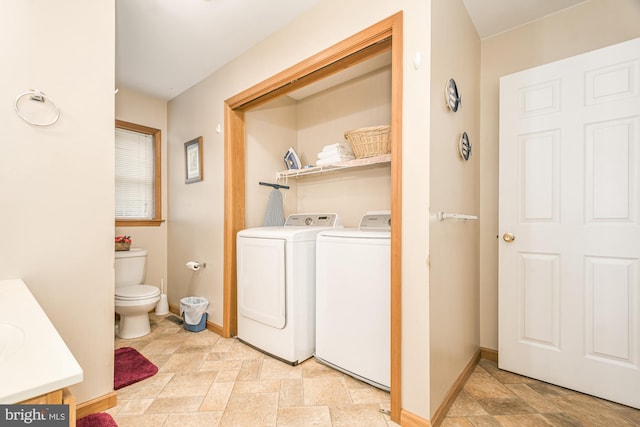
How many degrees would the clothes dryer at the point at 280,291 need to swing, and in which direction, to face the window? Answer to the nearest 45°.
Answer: approximately 90° to its right

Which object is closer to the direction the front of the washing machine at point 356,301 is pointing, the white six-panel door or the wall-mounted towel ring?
the wall-mounted towel ring

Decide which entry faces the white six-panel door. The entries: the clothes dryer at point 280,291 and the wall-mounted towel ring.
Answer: the wall-mounted towel ring

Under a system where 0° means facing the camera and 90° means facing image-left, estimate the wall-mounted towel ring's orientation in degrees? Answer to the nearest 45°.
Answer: approximately 315°

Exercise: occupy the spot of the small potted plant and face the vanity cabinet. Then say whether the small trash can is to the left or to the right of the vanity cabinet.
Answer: left

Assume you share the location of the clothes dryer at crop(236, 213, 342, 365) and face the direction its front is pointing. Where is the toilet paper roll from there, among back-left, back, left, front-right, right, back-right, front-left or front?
right

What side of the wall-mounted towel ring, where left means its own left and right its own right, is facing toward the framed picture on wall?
left

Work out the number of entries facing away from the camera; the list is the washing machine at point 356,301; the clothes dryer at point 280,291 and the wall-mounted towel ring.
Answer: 0

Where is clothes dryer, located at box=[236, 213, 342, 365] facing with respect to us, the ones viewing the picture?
facing the viewer and to the left of the viewer

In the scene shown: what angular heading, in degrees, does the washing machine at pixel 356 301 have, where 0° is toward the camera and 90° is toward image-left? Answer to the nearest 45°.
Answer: approximately 45°

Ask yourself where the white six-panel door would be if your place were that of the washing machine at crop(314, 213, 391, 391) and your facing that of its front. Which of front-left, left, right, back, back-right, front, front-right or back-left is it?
back-left

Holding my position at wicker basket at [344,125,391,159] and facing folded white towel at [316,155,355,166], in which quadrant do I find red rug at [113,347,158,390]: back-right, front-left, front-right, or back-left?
front-left

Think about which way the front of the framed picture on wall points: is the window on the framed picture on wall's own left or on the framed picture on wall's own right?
on the framed picture on wall's own right

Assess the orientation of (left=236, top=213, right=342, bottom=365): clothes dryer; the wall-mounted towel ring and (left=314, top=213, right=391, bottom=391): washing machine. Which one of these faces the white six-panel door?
the wall-mounted towel ring
